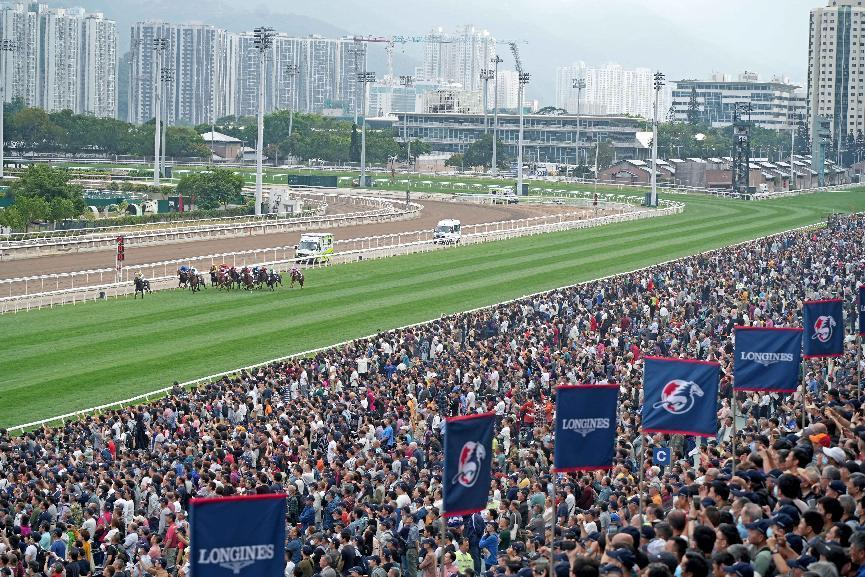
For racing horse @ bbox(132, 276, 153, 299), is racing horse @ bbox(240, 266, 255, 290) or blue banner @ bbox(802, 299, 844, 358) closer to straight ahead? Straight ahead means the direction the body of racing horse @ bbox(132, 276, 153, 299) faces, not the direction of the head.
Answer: the blue banner

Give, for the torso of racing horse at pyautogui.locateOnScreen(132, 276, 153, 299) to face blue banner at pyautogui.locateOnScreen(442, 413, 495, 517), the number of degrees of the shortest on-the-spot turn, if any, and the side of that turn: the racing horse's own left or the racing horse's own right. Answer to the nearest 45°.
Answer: approximately 45° to the racing horse's own left

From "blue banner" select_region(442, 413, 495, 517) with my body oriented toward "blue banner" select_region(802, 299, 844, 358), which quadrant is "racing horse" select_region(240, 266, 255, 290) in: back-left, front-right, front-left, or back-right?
front-left

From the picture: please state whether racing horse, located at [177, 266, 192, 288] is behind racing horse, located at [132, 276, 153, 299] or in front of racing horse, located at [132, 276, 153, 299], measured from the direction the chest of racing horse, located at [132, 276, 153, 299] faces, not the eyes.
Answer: behind

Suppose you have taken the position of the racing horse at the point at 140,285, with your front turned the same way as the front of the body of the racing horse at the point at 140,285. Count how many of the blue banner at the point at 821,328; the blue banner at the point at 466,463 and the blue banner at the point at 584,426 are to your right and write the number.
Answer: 0

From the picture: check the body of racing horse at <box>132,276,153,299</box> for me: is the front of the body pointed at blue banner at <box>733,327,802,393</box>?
no

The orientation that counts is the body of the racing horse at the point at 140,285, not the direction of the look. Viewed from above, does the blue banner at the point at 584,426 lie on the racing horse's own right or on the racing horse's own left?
on the racing horse's own left

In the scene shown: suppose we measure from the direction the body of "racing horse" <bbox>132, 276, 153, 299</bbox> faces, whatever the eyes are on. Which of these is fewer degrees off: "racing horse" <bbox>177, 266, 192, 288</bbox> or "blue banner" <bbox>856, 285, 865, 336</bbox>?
the blue banner

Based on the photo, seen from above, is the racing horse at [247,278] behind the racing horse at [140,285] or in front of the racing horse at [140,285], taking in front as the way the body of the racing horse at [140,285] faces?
behind

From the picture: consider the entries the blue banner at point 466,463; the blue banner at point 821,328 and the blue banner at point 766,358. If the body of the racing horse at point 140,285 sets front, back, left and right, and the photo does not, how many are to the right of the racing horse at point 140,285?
0

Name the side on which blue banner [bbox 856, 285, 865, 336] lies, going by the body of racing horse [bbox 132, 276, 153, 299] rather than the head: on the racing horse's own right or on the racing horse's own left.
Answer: on the racing horse's own left

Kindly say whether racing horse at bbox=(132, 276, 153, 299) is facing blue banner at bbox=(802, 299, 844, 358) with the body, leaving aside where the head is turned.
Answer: no

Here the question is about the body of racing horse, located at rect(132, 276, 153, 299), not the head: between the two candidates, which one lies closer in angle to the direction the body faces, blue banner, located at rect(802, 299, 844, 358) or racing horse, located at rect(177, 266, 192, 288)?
the blue banner
